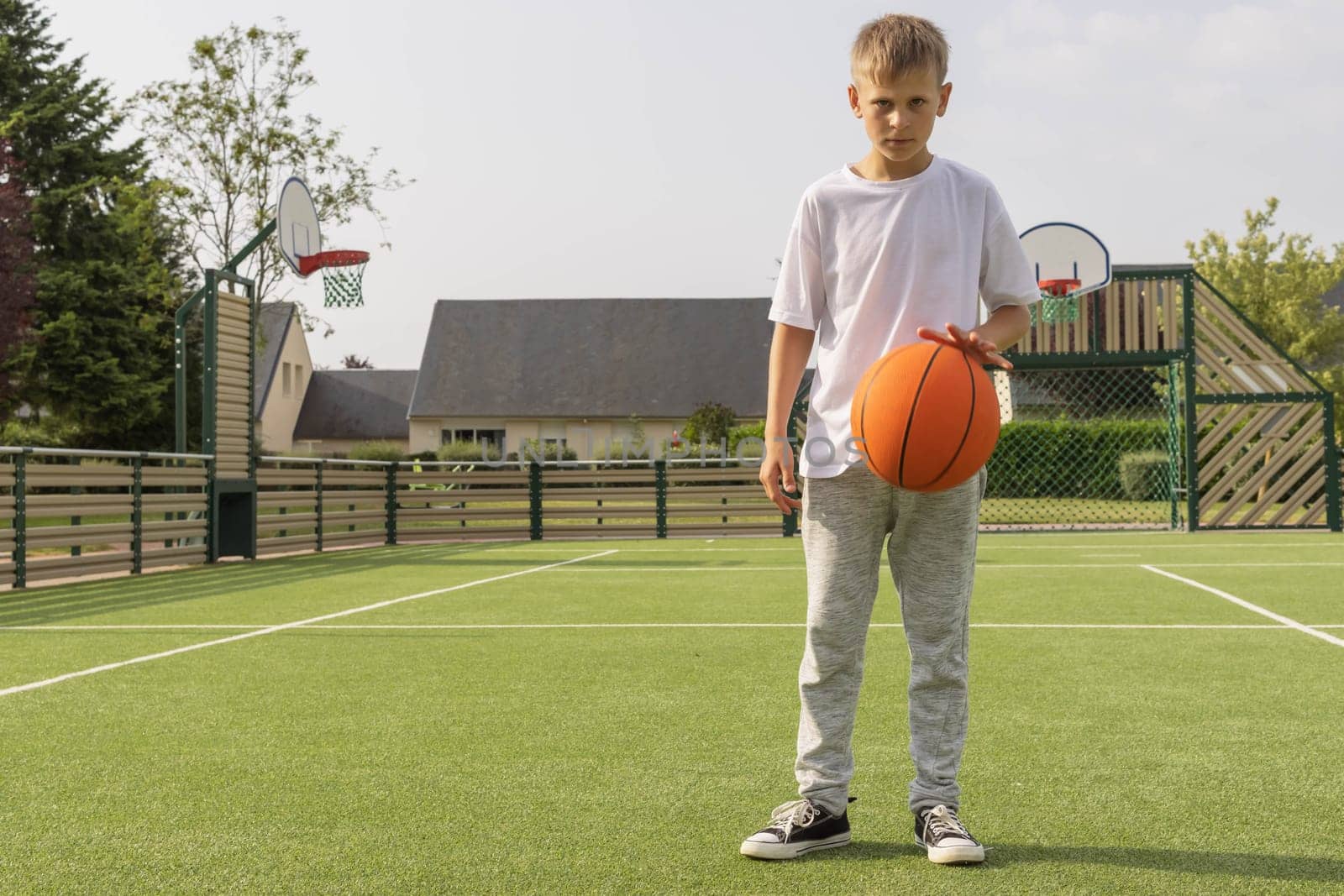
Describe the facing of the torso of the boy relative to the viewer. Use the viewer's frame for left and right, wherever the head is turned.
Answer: facing the viewer

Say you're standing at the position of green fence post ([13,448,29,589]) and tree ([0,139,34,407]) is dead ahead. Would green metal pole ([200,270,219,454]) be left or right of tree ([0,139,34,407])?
right

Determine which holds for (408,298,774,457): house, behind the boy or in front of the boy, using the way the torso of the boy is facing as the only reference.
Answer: behind

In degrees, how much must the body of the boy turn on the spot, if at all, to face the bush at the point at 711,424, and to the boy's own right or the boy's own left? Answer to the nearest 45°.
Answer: approximately 180°

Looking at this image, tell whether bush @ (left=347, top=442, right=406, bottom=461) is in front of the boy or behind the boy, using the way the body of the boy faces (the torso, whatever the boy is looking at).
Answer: behind

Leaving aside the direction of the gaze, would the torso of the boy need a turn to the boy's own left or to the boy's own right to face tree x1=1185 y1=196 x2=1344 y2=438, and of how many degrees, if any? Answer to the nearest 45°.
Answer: approximately 180°

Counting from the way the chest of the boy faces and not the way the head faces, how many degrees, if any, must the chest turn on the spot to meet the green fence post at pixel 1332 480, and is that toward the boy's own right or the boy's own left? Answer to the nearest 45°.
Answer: approximately 180°

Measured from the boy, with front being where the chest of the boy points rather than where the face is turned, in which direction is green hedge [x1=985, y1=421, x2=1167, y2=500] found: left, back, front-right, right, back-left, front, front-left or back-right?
back

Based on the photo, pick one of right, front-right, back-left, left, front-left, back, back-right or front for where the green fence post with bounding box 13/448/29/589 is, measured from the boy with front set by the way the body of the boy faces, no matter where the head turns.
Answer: back-right

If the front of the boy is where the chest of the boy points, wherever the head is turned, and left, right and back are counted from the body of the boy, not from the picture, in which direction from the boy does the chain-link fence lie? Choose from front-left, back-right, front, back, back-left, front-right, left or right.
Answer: back

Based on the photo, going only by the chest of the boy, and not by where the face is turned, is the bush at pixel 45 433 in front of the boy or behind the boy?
behind

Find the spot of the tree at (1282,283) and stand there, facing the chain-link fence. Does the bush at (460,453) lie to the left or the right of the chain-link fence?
right
